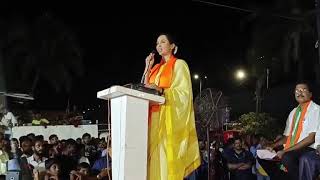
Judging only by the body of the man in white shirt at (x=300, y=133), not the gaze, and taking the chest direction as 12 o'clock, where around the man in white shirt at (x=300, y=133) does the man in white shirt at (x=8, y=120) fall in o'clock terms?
the man in white shirt at (x=8, y=120) is roughly at 2 o'clock from the man in white shirt at (x=300, y=133).

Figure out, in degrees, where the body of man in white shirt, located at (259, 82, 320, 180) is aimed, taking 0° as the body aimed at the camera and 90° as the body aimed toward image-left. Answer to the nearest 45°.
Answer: approximately 45°

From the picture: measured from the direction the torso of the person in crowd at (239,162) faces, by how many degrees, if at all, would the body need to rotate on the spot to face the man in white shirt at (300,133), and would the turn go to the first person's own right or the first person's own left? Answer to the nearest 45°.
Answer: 0° — they already face them

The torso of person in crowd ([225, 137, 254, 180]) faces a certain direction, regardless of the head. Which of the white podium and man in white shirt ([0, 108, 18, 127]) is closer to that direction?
the white podium
